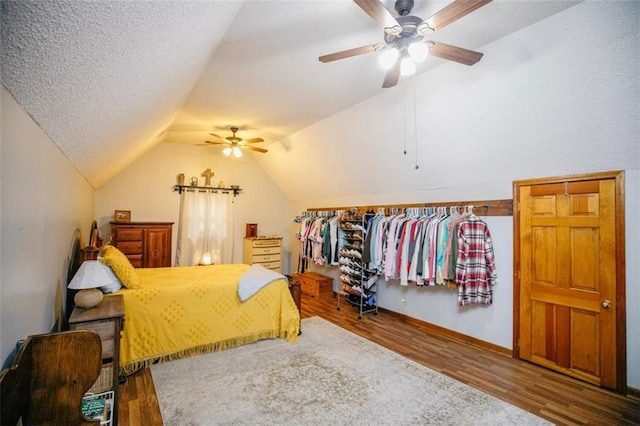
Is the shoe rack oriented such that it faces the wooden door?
no

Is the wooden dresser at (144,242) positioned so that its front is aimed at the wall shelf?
no

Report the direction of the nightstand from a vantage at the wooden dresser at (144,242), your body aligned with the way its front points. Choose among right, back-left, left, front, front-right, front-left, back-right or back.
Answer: front

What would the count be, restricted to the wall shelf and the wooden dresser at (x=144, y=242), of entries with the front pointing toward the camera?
2

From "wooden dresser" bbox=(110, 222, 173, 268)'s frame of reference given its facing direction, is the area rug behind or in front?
in front

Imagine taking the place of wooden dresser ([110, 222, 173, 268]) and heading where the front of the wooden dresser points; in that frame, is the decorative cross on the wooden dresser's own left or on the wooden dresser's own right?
on the wooden dresser's own left

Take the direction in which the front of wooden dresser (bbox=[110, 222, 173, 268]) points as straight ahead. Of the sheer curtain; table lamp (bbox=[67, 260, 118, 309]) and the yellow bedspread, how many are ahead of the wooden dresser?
2

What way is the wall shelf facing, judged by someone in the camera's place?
facing the viewer

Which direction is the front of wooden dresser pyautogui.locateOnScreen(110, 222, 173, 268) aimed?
toward the camera

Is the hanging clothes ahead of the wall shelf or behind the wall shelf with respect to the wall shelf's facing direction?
ahead

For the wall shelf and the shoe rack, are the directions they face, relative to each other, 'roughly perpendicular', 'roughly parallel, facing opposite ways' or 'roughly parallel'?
roughly perpendicular

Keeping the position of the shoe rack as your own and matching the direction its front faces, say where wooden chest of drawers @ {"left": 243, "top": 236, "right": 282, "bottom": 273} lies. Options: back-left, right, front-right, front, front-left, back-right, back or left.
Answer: right

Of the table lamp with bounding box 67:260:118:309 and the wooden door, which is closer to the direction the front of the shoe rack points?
the table lamp

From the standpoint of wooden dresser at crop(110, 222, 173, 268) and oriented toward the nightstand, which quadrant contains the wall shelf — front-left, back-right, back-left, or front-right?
back-left

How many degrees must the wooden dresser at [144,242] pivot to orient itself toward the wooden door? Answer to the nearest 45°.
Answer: approximately 45° to its left

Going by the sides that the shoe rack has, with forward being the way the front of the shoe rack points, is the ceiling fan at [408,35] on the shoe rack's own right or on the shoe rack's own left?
on the shoe rack's own left

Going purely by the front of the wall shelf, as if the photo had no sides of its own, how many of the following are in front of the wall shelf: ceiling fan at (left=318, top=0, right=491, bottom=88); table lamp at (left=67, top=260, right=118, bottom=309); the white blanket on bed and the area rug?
4

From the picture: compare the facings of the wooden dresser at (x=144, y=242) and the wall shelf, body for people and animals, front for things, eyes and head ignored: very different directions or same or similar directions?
same or similar directions
